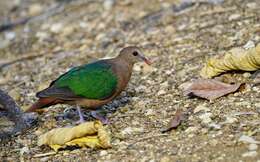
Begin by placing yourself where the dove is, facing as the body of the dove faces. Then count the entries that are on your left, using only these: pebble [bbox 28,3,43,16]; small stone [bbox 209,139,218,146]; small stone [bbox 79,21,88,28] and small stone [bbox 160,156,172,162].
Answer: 2

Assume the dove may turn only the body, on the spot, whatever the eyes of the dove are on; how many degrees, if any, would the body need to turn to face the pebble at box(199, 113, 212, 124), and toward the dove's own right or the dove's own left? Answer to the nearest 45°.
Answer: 0° — it already faces it

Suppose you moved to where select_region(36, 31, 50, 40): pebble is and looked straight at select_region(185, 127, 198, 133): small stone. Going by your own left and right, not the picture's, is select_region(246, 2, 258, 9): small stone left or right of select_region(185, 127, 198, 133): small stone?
left

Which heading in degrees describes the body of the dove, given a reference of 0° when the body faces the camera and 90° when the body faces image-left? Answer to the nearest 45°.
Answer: approximately 270°

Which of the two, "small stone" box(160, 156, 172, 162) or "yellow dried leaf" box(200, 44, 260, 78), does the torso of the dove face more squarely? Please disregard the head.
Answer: the yellow dried leaf

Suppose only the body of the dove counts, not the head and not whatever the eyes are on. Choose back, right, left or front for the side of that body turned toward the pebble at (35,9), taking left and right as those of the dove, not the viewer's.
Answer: left

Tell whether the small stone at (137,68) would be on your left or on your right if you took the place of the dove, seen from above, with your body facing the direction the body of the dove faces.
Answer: on your left

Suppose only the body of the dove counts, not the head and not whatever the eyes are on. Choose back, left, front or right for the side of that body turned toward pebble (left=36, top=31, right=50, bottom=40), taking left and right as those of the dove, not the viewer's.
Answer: left

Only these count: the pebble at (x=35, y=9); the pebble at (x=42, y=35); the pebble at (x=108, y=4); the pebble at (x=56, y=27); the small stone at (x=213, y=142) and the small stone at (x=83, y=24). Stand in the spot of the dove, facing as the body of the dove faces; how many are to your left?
5

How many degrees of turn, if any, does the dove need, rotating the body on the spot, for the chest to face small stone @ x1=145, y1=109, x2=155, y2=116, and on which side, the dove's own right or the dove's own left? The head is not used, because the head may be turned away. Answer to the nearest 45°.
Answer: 0° — it already faces it

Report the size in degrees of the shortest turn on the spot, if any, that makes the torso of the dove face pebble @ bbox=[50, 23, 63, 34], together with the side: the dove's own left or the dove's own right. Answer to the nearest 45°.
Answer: approximately 90° to the dove's own left
